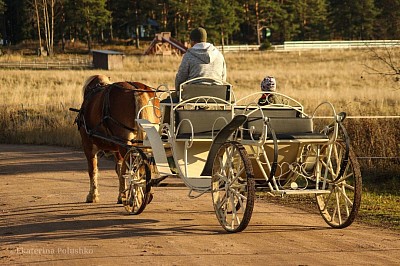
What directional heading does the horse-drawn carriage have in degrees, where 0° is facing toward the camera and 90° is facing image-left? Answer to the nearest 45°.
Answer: approximately 135°
